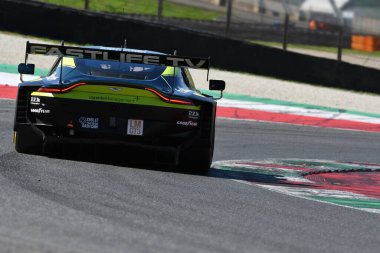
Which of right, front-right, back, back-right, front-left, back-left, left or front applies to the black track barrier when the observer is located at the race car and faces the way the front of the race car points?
front

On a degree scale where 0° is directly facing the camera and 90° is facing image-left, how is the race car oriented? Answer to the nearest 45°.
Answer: approximately 180°
